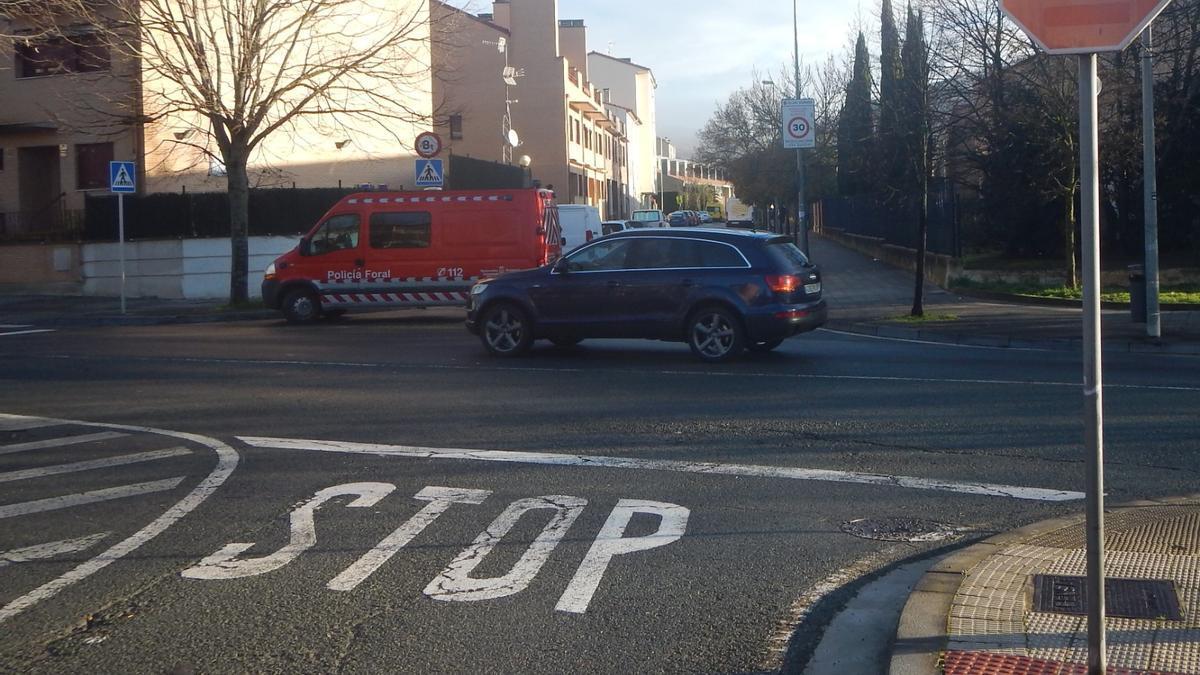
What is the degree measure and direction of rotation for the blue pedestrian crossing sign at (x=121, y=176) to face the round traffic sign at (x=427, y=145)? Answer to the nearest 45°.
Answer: approximately 90° to its left

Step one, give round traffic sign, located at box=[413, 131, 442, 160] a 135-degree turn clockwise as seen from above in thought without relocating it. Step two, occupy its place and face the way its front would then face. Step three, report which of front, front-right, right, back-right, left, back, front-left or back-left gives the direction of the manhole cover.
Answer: back-left

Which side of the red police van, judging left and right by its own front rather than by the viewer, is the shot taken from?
left

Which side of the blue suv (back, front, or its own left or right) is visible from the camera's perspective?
left

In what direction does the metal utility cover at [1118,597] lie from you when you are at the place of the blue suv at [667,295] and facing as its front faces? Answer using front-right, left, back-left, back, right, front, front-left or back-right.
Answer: left

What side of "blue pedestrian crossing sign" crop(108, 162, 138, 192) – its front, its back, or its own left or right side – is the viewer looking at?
front

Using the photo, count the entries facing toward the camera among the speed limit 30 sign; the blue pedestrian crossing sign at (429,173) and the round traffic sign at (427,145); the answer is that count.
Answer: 3

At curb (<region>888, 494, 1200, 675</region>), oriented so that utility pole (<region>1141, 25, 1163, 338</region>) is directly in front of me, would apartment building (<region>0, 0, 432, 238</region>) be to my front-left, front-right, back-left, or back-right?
front-left

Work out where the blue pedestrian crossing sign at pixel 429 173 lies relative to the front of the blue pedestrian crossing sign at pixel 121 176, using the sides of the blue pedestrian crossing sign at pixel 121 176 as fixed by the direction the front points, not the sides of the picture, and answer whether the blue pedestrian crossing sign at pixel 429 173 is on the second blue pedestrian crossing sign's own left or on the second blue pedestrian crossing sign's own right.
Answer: on the second blue pedestrian crossing sign's own left

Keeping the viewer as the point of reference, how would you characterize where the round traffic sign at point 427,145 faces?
facing the viewer

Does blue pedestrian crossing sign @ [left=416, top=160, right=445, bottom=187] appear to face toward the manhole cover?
yes

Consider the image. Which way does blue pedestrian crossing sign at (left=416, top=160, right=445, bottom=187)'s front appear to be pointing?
toward the camera

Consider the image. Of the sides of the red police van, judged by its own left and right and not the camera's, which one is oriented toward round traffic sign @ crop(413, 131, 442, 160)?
right

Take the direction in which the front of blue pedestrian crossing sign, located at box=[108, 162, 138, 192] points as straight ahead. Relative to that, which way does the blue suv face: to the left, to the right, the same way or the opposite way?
to the right

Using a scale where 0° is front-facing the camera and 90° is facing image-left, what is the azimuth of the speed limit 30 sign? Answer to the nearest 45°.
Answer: approximately 0°
